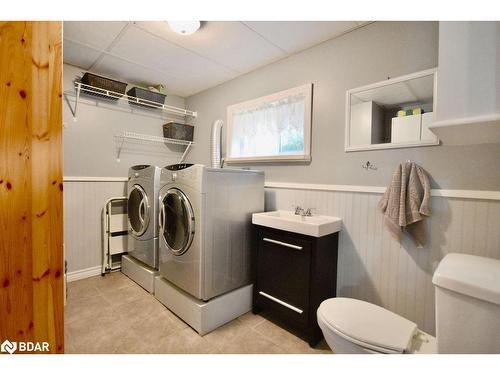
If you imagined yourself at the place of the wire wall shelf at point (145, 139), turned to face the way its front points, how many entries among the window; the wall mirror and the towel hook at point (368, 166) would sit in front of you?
3

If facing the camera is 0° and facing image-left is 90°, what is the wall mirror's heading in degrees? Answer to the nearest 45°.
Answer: approximately 45°

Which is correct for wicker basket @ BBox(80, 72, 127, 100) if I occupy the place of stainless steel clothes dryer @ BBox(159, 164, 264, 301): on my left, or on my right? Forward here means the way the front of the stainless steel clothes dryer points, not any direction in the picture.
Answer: on my right

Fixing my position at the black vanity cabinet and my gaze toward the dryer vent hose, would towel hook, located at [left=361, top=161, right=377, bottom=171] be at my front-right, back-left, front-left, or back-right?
back-right

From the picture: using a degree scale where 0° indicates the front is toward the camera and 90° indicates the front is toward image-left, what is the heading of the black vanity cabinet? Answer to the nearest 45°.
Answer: approximately 45°
